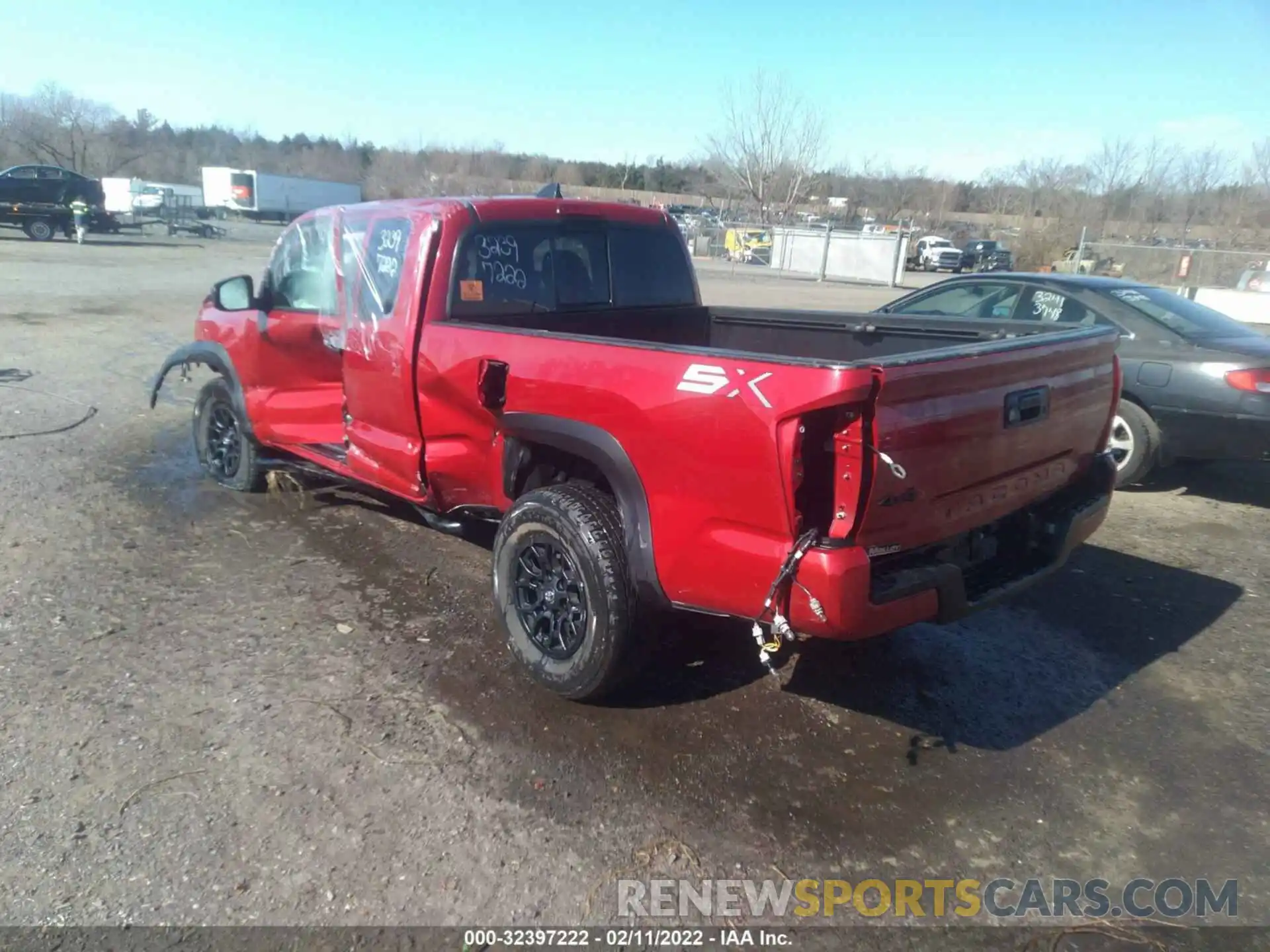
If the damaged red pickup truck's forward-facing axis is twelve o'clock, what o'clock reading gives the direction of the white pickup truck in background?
The white pickup truck in background is roughly at 2 o'clock from the damaged red pickup truck.

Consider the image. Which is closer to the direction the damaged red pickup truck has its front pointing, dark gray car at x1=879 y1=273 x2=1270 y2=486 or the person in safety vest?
the person in safety vest

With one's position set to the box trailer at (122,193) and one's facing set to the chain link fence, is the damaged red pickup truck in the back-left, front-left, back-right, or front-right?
front-right

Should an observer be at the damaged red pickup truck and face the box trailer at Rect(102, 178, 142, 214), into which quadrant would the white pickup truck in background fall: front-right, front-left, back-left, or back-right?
front-right

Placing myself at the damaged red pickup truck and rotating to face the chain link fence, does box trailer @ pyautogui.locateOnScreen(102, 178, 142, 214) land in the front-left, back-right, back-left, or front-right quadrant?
front-left

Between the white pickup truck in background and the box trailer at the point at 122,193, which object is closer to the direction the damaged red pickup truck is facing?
the box trailer

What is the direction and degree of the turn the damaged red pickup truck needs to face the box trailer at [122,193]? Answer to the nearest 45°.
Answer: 0° — it already faces it

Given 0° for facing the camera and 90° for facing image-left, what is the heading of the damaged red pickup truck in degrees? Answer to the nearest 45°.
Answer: approximately 135°

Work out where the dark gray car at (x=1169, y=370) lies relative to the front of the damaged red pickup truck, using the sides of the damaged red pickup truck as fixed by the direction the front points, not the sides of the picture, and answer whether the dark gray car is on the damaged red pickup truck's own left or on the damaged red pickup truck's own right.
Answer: on the damaged red pickup truck's own right

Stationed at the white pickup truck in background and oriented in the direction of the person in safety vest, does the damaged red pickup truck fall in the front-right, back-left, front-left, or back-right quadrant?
front-left

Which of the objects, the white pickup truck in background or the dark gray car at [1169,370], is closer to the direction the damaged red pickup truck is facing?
the white pickup truck in background

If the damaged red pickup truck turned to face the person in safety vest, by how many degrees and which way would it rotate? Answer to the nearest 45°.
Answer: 0° — it already faces them
